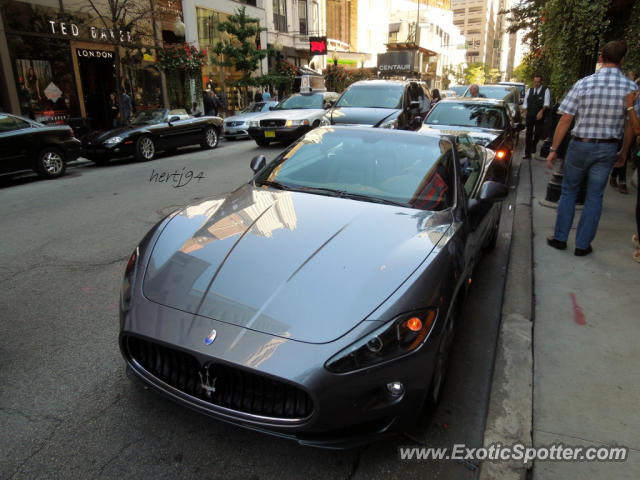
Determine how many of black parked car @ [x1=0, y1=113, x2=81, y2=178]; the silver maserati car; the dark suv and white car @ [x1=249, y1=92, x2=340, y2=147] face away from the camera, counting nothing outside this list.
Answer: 0

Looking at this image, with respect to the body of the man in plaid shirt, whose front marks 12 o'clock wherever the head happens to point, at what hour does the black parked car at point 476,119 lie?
The black parked car is roughly at 11 o'clock from the man in plaid shirt.

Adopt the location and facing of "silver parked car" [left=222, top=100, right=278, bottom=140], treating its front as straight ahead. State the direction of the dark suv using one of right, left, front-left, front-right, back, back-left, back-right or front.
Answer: left

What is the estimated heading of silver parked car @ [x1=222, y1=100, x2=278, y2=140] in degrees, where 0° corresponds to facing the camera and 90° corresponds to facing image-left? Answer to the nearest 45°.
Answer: approximately 45°

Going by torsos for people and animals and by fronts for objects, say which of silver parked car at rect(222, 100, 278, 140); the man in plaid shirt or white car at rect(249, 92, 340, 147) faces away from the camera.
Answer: the man in plaid shirt

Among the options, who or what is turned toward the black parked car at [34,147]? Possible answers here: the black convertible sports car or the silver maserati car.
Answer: the black convertible sports car

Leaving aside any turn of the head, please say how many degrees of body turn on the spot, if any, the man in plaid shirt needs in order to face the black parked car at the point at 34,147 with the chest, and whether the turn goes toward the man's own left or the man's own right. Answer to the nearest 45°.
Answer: approximately 90° to the man's own left

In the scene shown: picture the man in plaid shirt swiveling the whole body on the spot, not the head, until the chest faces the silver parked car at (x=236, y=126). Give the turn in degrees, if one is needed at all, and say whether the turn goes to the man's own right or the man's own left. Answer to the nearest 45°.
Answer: approximately 45° to the man's own left

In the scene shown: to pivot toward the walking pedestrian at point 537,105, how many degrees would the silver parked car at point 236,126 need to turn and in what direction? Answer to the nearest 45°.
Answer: approximately 90° to its left

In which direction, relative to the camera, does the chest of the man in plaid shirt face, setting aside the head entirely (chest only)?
away from the camera

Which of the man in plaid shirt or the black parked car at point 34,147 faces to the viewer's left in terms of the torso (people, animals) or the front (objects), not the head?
the black parked car

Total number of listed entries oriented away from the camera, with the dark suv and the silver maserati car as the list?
0

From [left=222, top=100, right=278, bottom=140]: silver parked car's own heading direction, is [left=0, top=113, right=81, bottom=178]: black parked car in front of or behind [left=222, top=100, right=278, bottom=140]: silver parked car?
in front

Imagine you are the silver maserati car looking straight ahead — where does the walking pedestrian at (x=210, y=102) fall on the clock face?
The walking pedestrian is roughly at 4 o'clock from the silver maserati car.

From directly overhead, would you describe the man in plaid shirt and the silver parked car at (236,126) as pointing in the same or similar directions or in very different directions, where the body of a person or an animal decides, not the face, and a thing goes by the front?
very different directions

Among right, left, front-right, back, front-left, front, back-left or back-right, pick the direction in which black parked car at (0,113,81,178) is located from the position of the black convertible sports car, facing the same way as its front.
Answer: front

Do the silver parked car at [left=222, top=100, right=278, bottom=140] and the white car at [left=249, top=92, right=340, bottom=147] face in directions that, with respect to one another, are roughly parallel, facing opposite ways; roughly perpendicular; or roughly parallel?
roughly parallel

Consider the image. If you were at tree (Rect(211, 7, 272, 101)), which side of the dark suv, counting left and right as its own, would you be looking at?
right

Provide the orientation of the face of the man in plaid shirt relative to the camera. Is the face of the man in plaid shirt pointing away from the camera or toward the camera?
away from the camera
